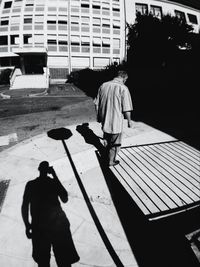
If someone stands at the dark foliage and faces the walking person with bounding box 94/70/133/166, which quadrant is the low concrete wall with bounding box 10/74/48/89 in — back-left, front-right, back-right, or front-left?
front-right

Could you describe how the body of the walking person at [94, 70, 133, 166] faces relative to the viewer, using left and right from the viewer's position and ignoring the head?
facing away from the viewer and to the right of the viewer

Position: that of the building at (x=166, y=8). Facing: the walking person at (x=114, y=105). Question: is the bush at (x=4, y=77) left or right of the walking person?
right

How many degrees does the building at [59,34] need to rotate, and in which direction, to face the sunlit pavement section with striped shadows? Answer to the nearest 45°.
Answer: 0° — it already faces it

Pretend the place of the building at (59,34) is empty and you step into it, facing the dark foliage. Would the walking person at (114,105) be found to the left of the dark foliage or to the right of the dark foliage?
right

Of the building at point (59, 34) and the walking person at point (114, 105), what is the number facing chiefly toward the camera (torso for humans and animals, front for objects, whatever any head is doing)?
1

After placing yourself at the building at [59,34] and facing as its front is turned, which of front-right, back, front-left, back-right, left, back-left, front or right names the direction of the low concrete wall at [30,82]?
front

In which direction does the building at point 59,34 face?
toward the camera
